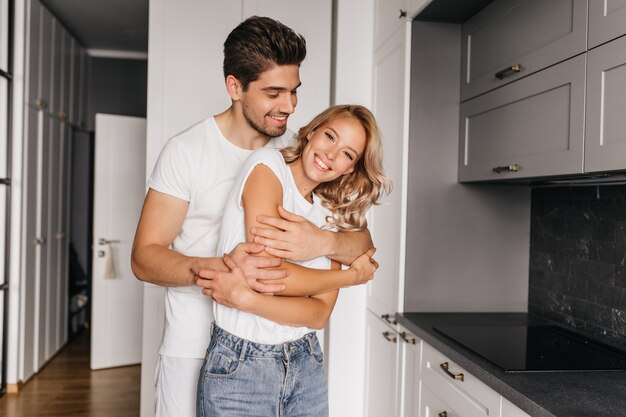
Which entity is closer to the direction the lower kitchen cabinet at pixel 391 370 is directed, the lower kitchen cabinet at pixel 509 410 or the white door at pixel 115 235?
the white door

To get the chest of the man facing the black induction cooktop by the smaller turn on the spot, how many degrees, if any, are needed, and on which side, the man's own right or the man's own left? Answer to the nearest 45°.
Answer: approximately 45° to the man's own left

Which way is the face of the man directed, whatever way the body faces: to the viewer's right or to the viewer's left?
to the viewer's right

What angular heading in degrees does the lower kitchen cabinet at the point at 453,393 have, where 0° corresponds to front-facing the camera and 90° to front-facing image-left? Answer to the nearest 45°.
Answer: approximately 45°

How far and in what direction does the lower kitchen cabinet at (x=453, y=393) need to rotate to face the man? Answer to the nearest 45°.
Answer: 0° — it already faces them

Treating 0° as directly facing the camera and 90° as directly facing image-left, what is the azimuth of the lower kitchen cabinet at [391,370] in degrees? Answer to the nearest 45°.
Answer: approximately 90°
